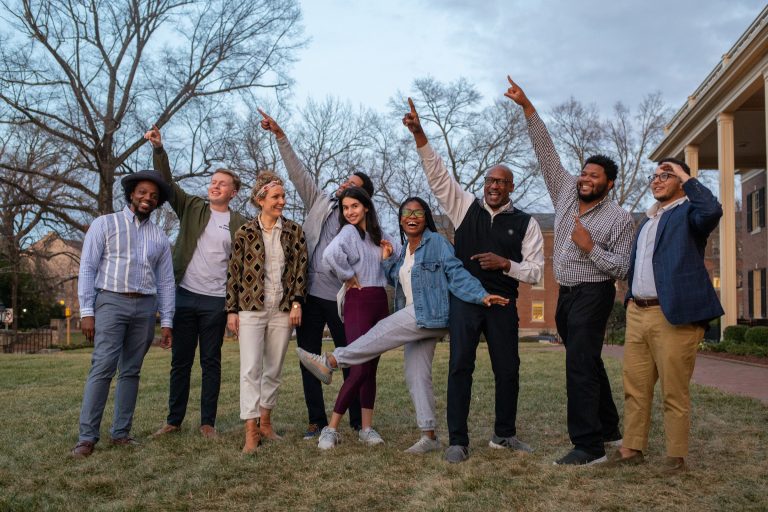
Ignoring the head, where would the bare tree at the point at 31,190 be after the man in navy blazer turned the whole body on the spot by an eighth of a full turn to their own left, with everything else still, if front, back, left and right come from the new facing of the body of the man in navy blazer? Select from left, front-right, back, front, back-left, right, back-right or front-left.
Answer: back-right

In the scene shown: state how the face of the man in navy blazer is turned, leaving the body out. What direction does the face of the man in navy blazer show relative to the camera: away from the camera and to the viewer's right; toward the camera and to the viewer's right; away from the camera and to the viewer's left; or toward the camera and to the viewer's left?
toward the camera and to the viewer's left

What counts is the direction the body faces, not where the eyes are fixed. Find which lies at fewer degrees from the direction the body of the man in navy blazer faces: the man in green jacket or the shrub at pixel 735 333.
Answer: the man in green jacket

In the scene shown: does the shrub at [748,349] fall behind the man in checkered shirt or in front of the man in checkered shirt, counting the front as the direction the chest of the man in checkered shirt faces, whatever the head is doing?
behind

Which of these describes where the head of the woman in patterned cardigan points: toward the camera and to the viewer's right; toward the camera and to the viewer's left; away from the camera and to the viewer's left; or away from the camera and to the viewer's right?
toward the camera and to the viewer's right

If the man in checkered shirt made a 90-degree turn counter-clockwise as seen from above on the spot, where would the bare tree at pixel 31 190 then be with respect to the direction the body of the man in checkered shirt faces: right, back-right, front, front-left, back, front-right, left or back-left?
back

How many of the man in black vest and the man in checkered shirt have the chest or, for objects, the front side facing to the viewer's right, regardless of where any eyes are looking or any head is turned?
0
